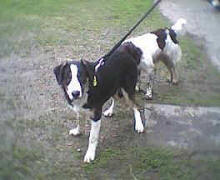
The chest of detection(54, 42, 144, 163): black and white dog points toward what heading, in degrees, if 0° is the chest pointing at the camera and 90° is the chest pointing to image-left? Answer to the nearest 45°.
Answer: approximately 45°

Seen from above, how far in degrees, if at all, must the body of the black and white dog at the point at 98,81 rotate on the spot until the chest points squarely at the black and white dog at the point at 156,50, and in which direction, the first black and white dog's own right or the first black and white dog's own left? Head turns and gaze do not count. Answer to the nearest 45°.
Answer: approximately 180°

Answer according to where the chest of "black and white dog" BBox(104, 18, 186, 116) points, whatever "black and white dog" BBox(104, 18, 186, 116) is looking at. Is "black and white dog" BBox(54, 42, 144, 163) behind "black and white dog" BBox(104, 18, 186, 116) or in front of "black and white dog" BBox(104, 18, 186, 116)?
in front

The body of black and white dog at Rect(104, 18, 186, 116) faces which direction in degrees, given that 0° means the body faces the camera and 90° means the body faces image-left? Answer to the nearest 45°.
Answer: approximately 45°

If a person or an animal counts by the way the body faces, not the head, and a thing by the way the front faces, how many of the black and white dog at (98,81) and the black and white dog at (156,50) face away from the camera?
0
